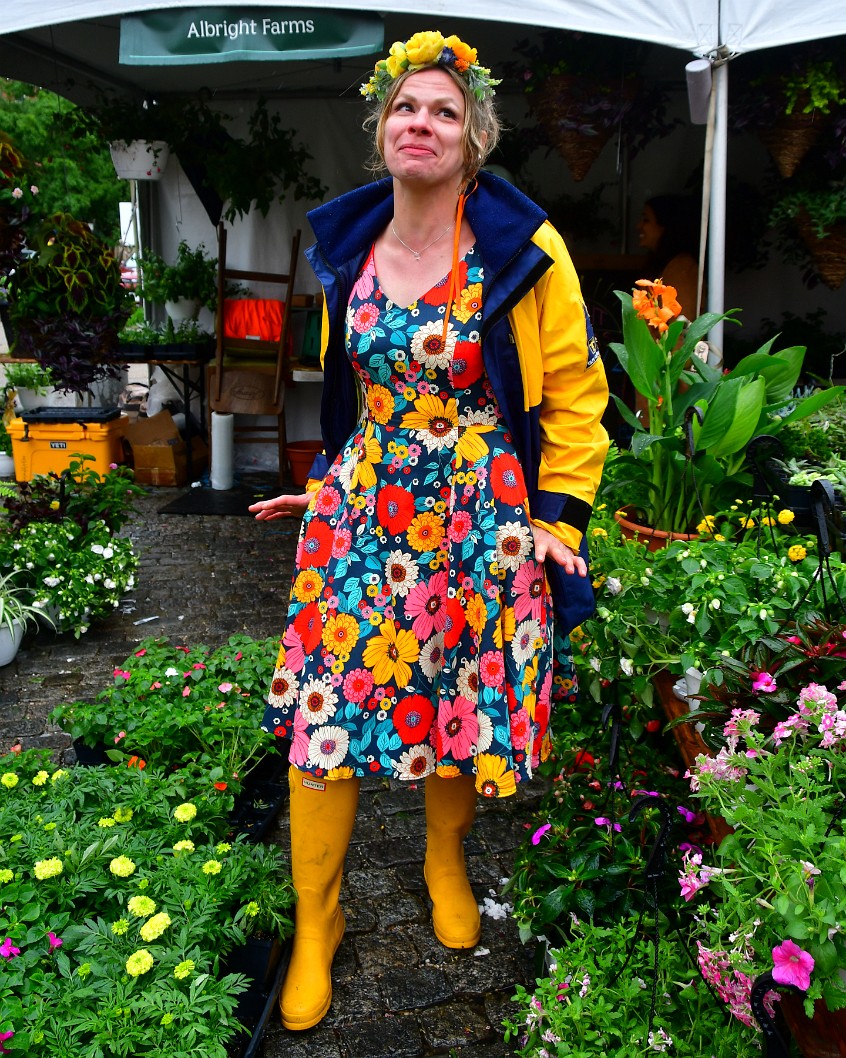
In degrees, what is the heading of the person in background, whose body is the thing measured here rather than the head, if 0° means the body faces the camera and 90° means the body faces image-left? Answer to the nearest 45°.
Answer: approximately 90°

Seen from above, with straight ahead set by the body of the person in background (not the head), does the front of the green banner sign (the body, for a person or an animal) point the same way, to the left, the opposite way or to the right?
to the left

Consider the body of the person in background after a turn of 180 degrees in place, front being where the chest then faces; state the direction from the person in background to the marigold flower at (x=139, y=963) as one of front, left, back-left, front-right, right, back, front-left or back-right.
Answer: right

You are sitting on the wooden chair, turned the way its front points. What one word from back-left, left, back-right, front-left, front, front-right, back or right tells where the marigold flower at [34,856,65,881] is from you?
front

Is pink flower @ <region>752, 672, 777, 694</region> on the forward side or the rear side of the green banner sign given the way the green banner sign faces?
on the forward side

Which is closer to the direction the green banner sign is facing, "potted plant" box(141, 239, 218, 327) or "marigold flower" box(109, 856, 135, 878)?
the marigold flower

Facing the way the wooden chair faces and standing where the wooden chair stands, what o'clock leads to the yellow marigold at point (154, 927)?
The yellow marigold is roughly at 12 o'clock from the wooden chair.

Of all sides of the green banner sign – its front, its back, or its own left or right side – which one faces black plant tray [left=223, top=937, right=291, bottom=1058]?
front

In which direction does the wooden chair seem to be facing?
toward the camera

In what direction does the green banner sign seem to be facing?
toward the camera

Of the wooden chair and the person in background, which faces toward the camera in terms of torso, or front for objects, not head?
the wooden chair

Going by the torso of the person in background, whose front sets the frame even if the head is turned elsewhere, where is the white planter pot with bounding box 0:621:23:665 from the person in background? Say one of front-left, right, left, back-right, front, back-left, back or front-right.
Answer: front-left

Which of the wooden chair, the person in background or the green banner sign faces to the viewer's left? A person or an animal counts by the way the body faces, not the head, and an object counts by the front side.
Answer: the person in background

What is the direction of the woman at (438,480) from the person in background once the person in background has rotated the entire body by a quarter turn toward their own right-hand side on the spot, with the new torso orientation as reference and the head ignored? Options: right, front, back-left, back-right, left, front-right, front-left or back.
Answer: back

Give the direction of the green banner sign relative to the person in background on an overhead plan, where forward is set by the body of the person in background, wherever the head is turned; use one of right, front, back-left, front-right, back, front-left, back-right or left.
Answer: front-left
